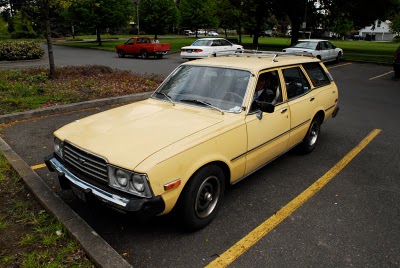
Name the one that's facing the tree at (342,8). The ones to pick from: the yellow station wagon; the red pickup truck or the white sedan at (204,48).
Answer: the white sedan

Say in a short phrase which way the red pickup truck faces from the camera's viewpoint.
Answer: facing away from the viewer and to the left of the viewer

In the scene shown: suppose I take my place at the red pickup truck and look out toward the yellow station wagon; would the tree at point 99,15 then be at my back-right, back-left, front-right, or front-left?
back-right

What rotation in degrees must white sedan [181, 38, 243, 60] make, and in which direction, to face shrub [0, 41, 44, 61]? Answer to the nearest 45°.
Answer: approximately 135° to its left

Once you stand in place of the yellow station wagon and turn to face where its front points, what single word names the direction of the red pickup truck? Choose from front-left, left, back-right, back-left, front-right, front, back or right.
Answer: back-right

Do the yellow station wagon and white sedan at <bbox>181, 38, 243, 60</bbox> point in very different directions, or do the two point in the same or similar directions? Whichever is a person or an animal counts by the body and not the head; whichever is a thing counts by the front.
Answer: very different directions
